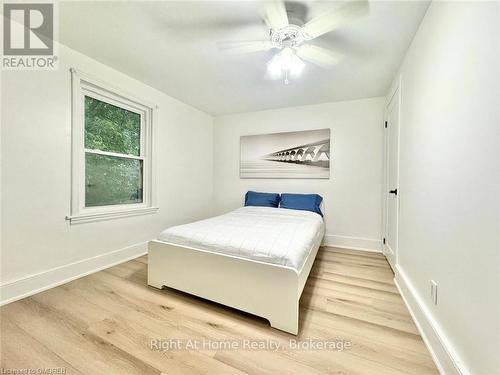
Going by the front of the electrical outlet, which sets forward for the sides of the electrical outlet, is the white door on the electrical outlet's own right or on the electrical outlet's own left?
on the electrical outlet's own right

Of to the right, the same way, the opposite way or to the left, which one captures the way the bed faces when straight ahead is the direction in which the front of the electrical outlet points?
to the left

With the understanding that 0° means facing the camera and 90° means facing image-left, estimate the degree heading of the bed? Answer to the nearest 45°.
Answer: approximately 45°

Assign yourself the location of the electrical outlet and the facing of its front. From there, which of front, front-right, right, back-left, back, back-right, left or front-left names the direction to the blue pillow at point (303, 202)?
front-right

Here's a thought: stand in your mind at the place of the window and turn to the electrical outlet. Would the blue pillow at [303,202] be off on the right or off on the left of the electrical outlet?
left

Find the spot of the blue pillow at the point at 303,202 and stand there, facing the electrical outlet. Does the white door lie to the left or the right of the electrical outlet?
left

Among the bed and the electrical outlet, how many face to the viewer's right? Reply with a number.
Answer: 0

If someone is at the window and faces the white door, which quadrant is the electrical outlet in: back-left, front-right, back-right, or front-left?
front-right

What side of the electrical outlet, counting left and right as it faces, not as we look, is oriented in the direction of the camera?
left

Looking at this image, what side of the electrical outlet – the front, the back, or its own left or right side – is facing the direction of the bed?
front

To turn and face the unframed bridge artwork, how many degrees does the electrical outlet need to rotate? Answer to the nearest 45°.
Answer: approximately 45° to its right
